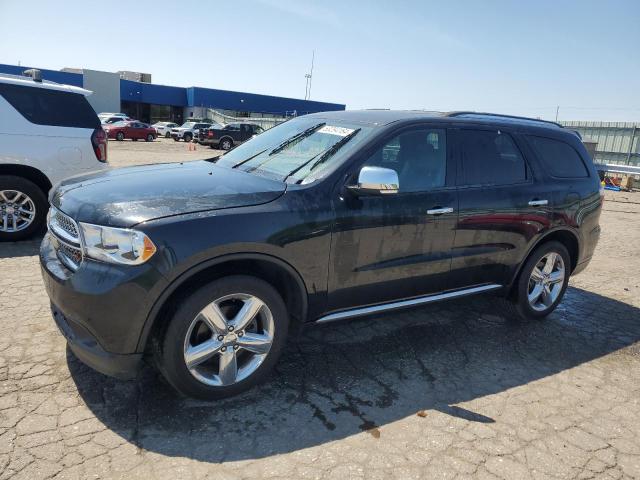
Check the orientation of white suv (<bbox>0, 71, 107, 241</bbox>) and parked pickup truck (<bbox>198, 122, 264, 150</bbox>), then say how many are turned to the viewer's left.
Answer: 1

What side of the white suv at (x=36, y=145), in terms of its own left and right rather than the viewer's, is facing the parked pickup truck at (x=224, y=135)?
right

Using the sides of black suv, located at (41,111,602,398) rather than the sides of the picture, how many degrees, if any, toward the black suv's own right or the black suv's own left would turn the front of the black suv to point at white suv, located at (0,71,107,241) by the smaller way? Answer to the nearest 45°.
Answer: approximately 90° to the black suv's own right

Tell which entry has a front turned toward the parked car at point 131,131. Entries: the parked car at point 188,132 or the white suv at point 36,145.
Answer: the parked car at point 188,132

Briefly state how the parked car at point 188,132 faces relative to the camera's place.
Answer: facing the viewer and to the left of the viewer

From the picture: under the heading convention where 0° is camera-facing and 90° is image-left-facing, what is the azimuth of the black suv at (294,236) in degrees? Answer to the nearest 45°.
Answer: approximately 45°

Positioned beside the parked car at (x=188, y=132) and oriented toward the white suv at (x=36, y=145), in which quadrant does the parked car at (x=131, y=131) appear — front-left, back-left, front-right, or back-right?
front-right

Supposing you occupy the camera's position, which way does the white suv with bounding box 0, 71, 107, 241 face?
facing to the left of the viewer

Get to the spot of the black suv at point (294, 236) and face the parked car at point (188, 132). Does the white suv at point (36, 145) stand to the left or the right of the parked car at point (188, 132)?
left
